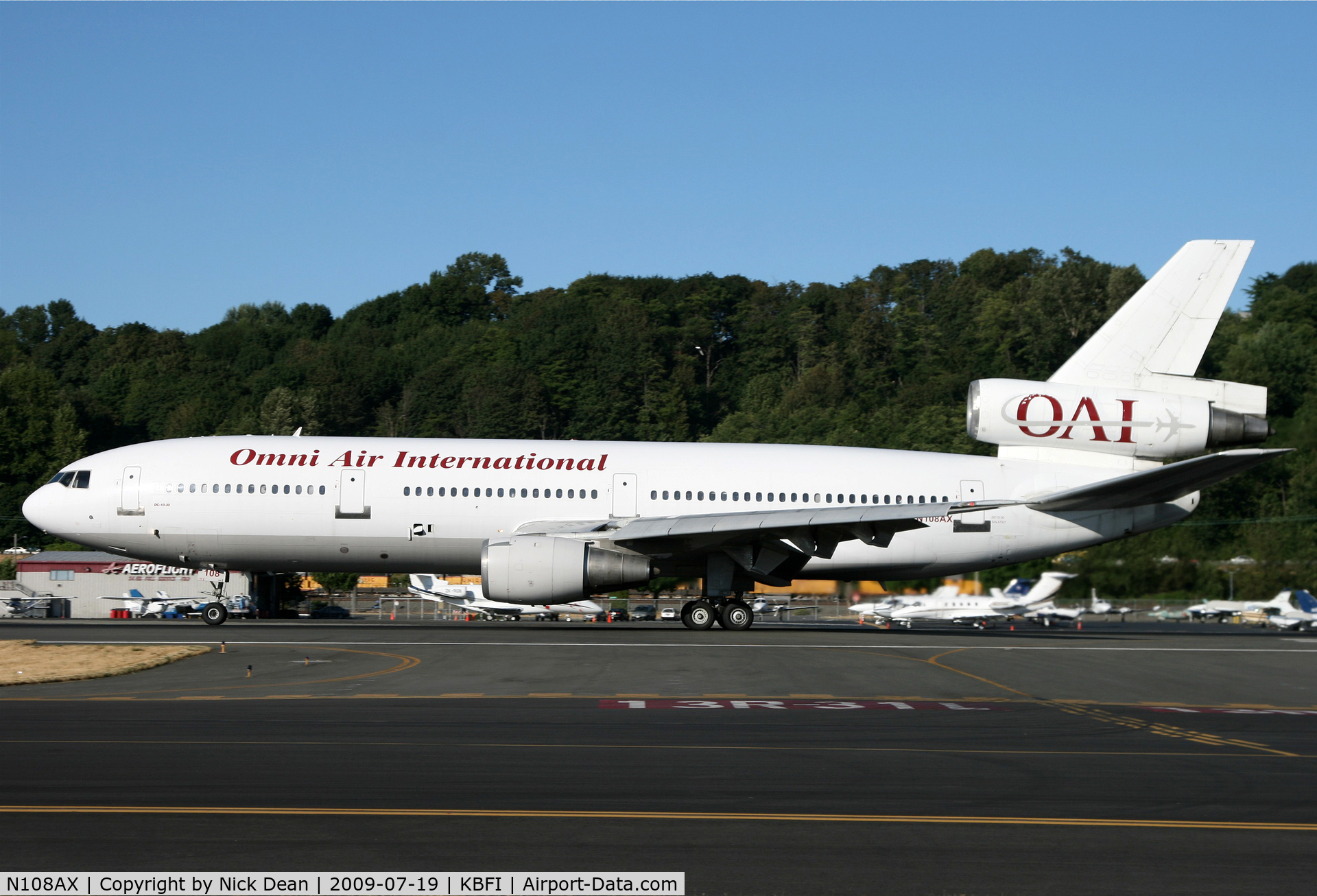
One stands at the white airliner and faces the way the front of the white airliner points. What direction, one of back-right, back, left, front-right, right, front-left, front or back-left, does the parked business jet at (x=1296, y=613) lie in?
back-right

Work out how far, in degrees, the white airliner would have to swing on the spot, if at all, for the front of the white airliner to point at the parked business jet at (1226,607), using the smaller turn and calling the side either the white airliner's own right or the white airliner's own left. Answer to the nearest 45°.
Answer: approximately 135° to the white airliner's own right

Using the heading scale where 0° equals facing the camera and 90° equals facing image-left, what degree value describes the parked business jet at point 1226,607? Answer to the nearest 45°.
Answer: approximately 90°

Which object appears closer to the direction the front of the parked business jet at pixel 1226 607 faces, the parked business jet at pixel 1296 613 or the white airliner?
the white airliner

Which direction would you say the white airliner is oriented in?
to the viewer's left

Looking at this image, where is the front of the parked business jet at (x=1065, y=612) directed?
to the viewer's left

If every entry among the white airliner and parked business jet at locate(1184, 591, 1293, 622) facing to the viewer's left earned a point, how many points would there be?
2

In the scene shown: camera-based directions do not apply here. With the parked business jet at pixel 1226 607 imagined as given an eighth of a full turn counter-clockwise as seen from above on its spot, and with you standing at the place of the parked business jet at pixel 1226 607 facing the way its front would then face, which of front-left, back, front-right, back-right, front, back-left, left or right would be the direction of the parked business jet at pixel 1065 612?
front
